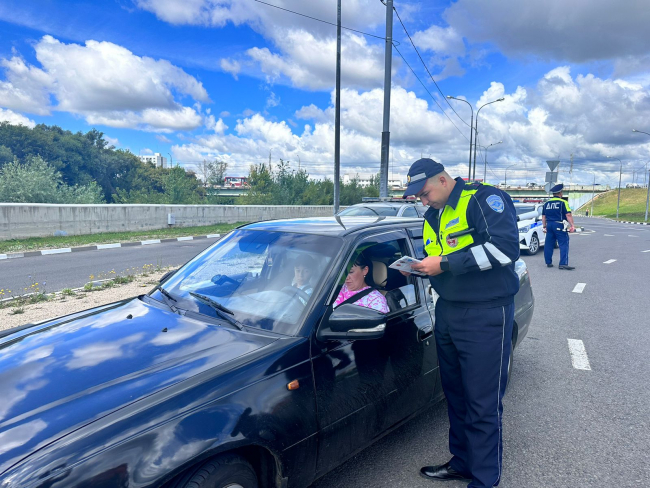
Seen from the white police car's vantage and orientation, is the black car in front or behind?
in front

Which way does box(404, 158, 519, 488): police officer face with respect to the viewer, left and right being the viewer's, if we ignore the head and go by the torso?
facing the viewer and to the left of the viewer

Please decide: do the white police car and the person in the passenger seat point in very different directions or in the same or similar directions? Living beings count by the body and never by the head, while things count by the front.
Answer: same or similar directions

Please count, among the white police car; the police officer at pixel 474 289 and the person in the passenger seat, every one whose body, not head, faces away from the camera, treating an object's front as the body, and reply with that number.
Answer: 0

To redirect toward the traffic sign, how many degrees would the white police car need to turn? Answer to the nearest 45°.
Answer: approximately 135° to its right

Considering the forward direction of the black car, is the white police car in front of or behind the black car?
behind
